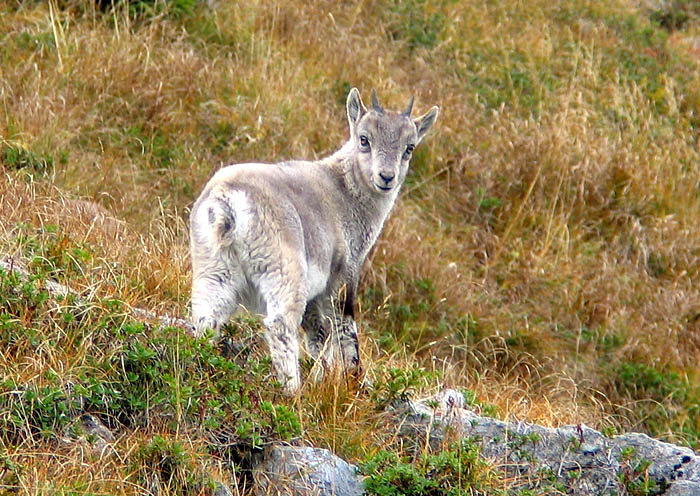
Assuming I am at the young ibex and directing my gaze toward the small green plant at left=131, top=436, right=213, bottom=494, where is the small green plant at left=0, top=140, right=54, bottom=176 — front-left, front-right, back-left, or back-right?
back-right

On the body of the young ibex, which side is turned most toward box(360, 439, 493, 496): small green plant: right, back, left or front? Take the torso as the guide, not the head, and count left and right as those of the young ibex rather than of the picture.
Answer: right

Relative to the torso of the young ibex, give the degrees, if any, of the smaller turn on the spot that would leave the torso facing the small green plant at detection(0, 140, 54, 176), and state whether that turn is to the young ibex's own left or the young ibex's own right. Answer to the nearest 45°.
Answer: approximately 90° to the young ibex's own left

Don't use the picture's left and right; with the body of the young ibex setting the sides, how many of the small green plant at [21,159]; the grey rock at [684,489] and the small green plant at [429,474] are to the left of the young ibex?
1

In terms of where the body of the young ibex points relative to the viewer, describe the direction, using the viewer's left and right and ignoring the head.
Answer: facing away from the viewer and to the right of the viewer

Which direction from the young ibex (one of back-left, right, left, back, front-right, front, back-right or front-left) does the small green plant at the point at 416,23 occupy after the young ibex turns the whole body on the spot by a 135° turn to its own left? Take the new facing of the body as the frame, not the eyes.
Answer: right

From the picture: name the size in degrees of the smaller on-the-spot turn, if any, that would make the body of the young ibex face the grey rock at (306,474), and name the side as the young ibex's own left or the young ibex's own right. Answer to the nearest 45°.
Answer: approximately 135° to the young ibex's own right

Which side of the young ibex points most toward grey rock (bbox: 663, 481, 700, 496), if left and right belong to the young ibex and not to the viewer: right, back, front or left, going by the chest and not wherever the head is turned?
right

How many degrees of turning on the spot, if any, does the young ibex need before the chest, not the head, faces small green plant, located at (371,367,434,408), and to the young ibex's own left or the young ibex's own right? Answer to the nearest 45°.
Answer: approximately 90° to the young ibex's own right

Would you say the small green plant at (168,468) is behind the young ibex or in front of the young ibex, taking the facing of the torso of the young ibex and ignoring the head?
behind

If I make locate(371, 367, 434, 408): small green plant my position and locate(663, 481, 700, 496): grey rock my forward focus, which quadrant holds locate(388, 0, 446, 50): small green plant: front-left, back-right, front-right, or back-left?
back-left

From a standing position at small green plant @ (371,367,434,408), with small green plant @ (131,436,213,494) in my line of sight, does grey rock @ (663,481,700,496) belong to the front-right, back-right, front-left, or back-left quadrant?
back-left
